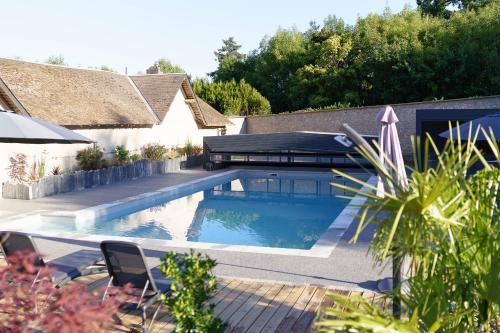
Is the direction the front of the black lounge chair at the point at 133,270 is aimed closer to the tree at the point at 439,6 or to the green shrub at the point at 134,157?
the tree

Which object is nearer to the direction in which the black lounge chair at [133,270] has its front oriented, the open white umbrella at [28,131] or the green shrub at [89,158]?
the green shrub

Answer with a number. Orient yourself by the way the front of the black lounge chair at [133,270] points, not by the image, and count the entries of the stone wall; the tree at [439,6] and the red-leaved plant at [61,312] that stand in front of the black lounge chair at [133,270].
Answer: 2

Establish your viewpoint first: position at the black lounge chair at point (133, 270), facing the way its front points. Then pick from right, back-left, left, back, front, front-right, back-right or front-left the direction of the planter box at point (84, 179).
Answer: front-left

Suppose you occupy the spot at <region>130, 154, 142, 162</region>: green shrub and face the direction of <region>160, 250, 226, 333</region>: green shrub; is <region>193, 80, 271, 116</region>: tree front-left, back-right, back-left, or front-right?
back-left

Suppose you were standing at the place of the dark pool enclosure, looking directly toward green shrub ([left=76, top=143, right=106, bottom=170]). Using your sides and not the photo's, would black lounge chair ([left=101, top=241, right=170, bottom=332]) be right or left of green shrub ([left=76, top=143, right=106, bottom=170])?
left

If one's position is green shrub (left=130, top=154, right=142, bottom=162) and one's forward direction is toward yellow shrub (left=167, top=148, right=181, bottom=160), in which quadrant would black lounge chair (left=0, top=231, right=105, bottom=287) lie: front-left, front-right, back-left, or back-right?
back-right

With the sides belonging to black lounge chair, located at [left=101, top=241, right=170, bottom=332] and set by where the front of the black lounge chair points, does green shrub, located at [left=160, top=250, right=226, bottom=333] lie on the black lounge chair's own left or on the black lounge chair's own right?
on the black lounge chair's own right
